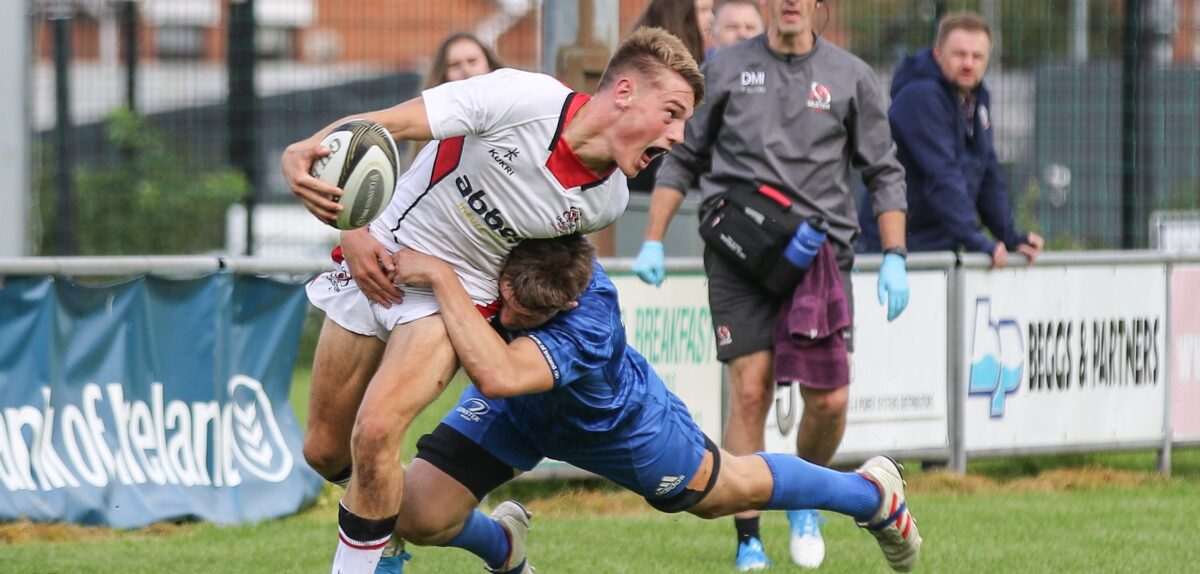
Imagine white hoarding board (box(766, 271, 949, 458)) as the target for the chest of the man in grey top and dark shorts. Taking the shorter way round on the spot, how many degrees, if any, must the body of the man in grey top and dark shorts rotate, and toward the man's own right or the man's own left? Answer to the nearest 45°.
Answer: approximately 180°

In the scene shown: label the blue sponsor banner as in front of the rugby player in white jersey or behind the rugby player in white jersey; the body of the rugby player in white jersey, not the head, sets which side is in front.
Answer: behind

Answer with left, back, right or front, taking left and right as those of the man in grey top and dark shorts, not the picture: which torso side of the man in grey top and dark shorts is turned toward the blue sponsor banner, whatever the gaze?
right

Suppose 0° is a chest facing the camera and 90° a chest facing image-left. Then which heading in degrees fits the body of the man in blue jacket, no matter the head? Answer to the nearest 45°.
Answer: approximately 315°

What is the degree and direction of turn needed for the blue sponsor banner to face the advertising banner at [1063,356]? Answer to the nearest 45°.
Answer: approximately 90° to its left

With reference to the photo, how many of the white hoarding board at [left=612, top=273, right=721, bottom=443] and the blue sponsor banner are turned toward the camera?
2

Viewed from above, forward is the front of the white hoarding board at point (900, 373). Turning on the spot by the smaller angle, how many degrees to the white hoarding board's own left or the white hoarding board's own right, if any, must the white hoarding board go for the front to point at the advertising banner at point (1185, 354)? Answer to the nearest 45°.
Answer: approximately 135° to the white hoarding board's own left

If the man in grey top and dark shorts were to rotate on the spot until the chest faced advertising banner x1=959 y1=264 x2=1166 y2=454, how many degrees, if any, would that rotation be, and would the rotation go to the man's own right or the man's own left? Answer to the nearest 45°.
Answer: approximately 135° to the man's own left
